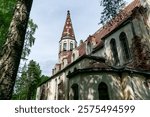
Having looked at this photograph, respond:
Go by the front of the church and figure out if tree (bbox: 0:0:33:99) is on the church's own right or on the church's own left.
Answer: on the church's own left

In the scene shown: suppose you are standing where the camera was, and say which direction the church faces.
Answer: facing away from the viewer and to the left of the viewer
